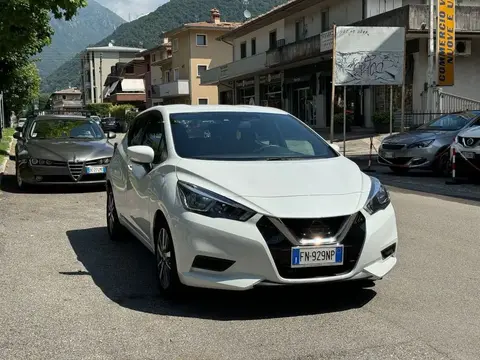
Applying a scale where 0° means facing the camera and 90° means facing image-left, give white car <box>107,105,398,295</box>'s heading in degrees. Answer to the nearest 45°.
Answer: approximately 315°

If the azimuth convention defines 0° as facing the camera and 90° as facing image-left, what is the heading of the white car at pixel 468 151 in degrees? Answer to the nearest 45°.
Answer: approximately 45°

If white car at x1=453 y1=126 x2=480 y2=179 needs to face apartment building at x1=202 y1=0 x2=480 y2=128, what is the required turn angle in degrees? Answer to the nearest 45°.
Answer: approximately 135° to its right

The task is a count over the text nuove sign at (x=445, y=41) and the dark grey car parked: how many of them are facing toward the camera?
2

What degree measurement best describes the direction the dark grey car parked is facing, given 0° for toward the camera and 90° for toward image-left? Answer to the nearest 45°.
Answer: approximately 0°

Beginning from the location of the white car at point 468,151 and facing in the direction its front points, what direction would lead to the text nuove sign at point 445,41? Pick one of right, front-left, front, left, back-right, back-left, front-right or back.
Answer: back-right

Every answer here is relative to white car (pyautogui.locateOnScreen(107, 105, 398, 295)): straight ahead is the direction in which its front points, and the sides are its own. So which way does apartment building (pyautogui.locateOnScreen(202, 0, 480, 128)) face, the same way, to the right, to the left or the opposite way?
to the right

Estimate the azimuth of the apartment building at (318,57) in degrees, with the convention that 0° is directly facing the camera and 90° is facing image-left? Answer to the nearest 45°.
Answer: approximately 45°

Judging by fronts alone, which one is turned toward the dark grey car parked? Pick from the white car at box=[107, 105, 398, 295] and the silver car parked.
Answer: the silver car parked

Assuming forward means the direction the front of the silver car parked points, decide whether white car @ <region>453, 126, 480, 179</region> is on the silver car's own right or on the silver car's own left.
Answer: on the silver car's own left

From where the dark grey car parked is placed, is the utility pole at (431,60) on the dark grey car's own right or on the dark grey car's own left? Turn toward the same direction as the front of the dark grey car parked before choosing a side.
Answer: on the dark grey car's own left
